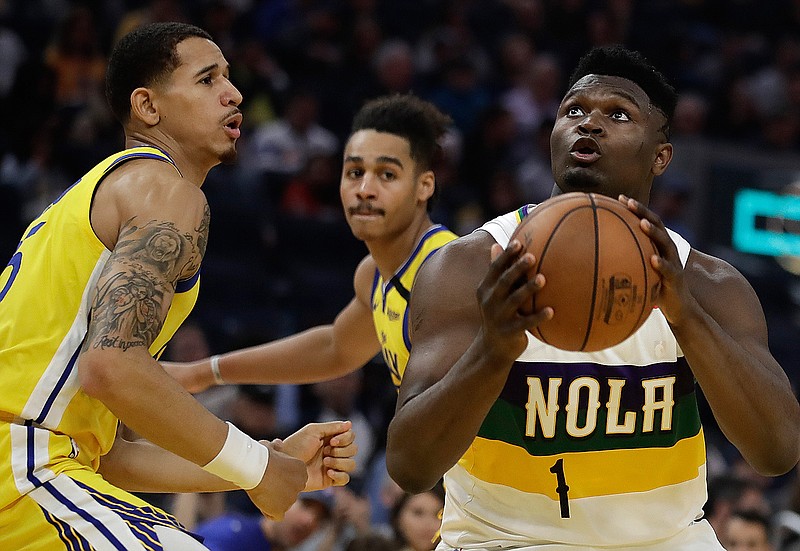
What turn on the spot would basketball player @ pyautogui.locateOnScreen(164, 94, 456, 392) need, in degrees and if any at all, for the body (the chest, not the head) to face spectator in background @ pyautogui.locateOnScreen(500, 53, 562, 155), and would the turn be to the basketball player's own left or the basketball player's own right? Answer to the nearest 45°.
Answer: approximately 135° to the basketball player's own right

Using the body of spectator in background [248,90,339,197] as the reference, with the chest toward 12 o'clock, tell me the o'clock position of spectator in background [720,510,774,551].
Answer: spectator in background [720,510,774,551] is roughly at 11 o'clock from spectator in background [248,90,339,197].

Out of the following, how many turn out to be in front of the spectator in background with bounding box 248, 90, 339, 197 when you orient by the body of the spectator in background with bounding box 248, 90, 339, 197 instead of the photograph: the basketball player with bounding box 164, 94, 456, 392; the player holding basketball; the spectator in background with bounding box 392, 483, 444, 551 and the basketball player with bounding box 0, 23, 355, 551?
4

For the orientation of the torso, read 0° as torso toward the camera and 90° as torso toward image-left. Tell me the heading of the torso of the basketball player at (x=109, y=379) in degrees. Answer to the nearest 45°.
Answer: approximately 270°

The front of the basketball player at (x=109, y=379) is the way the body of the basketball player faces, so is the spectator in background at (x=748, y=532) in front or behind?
in front

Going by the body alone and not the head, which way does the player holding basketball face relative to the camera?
toward the camera

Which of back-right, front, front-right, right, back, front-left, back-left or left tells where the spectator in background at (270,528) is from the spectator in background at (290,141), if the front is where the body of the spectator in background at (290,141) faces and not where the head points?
front

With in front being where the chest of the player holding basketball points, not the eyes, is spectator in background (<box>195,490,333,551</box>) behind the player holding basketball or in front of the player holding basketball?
behind

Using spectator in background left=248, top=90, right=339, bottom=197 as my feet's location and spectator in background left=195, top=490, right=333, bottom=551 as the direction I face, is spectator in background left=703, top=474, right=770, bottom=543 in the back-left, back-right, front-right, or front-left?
front-left

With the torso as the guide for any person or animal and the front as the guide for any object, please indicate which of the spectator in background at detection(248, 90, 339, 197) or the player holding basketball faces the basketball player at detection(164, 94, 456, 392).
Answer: the spectator in background

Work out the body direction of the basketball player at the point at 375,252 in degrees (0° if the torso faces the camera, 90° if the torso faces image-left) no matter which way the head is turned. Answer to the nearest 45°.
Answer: approximately 45°

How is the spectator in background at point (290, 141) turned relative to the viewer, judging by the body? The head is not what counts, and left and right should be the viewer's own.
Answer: facing the viewer

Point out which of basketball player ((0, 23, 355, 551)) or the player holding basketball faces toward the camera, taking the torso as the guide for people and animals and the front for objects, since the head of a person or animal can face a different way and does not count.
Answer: the player holding basketball

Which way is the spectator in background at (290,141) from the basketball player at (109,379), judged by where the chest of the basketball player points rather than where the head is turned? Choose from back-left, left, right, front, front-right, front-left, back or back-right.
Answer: left

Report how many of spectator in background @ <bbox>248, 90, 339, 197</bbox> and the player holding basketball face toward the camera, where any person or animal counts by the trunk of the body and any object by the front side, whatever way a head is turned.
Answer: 2

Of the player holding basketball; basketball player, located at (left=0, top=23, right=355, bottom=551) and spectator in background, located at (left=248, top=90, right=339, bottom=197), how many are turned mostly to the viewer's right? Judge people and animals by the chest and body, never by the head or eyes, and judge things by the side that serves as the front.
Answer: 1
